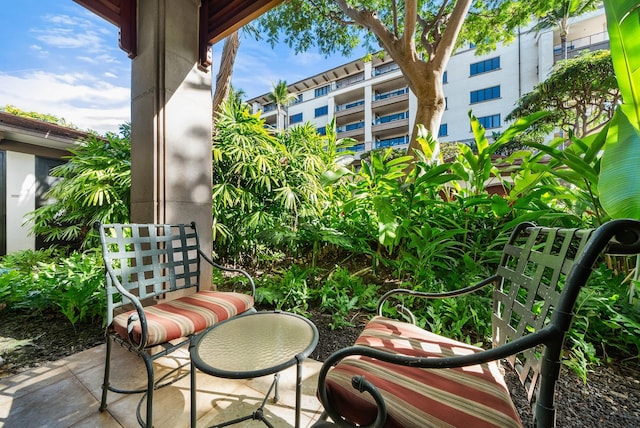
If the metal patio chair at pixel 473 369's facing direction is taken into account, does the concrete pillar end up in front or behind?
in front

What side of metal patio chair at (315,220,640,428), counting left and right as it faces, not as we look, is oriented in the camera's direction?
left

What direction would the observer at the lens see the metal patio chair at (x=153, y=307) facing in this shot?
facing the viewer and to the right of the viewer

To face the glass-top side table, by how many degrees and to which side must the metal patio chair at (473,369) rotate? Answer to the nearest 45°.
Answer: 0° — it already faces it

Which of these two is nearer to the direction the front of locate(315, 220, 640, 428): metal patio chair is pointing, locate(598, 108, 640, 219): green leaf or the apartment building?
the apartment building

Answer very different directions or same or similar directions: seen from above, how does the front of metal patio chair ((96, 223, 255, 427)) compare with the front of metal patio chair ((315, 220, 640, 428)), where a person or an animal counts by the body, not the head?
very different directions

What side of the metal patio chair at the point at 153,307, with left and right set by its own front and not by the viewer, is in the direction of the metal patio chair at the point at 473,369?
front

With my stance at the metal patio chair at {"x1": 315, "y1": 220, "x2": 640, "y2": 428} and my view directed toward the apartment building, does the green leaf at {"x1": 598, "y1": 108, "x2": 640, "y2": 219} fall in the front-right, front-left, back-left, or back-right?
front-right

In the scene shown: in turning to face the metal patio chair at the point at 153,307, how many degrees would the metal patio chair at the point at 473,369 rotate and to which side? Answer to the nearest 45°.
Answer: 0° — it already faces it

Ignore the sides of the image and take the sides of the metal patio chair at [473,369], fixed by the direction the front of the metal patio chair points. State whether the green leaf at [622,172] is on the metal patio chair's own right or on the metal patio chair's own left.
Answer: on the metal patio chair's own right

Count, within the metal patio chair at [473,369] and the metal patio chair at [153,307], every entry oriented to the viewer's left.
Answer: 1

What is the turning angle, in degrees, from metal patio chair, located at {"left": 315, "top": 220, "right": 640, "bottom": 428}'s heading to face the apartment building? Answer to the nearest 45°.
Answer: approximately 90° to its right
